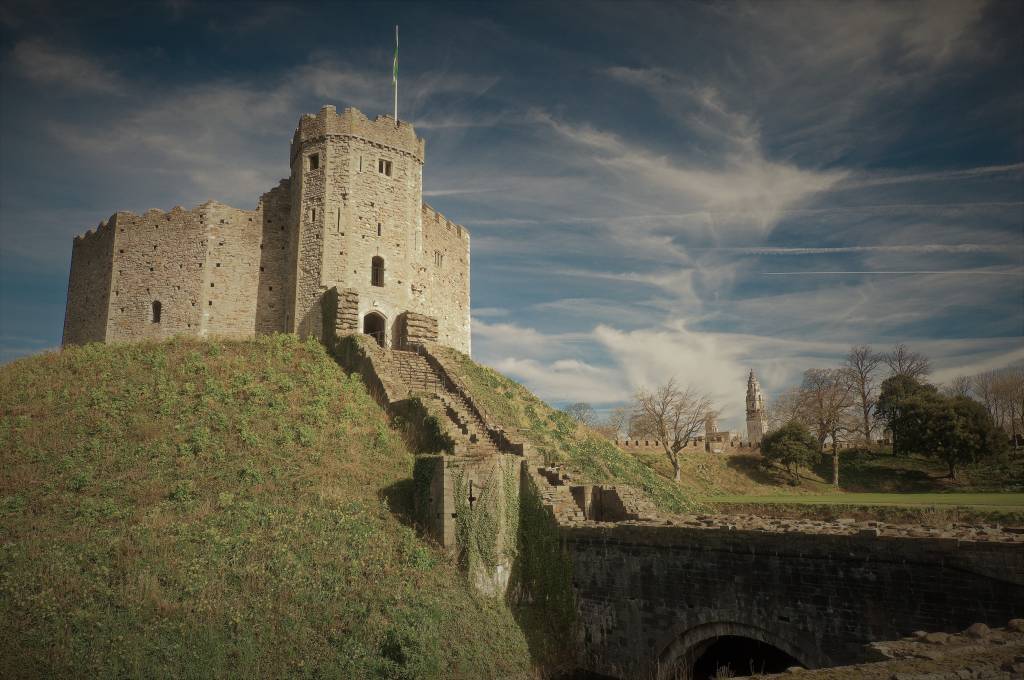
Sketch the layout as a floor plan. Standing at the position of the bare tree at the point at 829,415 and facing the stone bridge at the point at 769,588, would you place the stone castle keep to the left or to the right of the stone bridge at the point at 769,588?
right

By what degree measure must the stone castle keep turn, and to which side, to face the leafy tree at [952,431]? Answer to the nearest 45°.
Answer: approximately 45° to its left

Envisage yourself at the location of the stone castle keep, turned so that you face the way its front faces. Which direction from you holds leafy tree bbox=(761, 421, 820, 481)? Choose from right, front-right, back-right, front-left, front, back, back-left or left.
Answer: front-left

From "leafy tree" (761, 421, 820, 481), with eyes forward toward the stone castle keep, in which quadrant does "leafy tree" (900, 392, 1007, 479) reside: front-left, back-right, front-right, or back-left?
back-left

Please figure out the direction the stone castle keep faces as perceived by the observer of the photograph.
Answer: facing the viewer and to the right of the viewer

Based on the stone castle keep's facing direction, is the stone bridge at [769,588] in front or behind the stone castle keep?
in front

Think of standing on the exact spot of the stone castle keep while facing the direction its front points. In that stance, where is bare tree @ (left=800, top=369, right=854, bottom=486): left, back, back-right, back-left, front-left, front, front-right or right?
front-left

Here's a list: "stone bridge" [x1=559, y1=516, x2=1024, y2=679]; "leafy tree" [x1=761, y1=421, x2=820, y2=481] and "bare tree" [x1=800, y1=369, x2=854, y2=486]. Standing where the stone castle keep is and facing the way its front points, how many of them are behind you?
0

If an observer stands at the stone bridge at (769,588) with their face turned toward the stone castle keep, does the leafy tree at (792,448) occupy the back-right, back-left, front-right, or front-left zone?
front-right

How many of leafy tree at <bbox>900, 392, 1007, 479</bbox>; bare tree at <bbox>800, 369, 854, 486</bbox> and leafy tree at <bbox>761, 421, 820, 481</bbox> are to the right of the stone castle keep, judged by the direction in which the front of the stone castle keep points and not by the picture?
0

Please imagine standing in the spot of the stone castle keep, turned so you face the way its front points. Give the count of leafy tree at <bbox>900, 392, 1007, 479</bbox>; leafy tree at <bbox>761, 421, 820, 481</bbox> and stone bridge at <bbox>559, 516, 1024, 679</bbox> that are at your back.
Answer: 0
